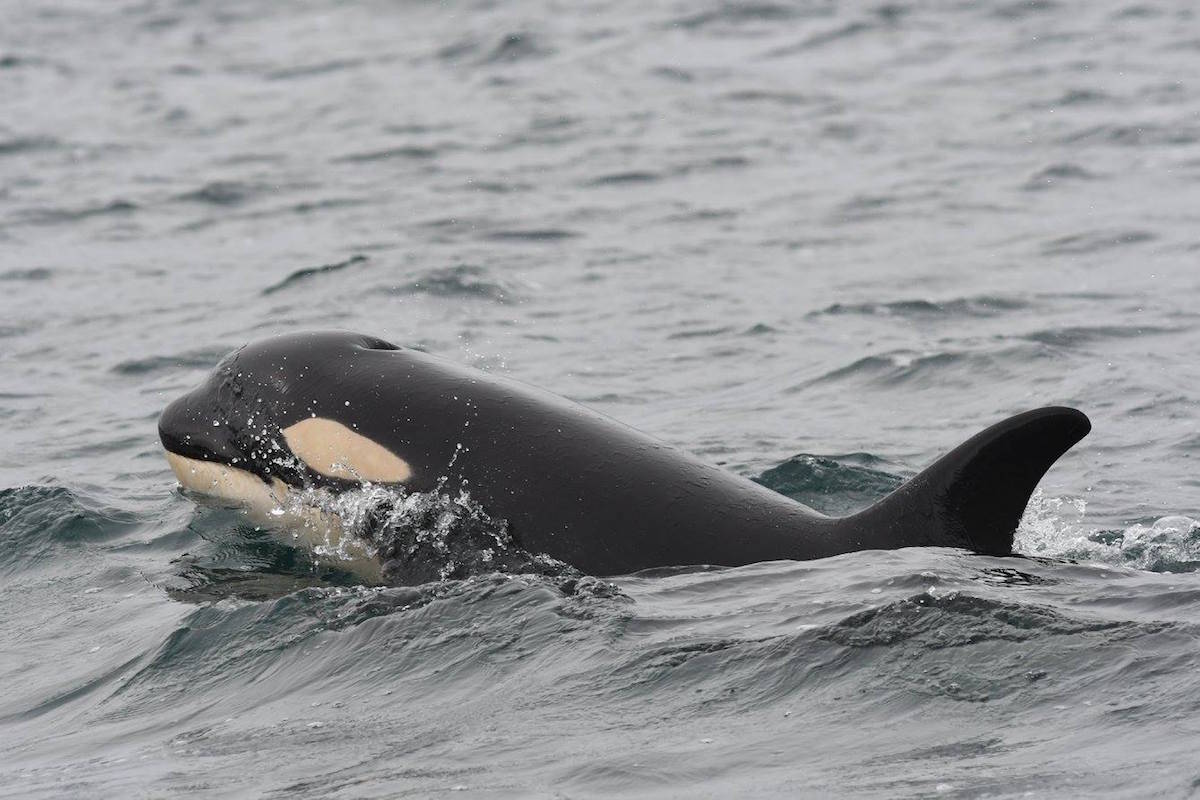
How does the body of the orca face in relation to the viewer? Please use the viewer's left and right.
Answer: facing to the left of the viewer
